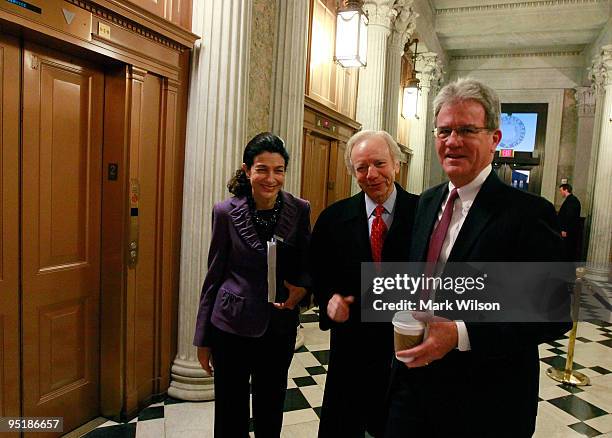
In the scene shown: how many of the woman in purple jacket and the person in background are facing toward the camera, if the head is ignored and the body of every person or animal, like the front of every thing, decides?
1

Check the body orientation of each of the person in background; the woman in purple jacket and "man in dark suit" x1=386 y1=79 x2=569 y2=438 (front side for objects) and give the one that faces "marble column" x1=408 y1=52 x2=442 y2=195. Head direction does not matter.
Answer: the person in background

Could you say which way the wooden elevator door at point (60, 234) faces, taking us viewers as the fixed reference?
facing the viewer and to the right of the viewer

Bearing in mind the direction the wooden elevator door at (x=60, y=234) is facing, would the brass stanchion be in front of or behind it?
in front

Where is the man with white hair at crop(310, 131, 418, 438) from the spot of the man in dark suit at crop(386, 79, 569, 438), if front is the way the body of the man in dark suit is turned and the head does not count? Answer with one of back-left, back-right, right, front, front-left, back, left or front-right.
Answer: right

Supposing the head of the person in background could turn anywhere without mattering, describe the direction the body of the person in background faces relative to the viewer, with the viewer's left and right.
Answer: facing to the left of the viewer

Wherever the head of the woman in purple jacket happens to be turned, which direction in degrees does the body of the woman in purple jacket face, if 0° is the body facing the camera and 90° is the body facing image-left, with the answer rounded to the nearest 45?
approximately 0°

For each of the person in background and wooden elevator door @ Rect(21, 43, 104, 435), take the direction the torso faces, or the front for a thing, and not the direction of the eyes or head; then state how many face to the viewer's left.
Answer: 1

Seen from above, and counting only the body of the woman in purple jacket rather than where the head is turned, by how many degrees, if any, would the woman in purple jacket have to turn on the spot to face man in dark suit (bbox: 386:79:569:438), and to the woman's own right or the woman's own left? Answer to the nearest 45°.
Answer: approximately 45° to the woman's own left

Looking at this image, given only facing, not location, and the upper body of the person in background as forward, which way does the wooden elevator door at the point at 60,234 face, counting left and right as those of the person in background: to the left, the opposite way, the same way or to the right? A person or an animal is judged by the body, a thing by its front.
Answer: the opposite way

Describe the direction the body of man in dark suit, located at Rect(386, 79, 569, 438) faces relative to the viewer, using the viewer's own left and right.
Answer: facing the viewer and to the left of the viewer

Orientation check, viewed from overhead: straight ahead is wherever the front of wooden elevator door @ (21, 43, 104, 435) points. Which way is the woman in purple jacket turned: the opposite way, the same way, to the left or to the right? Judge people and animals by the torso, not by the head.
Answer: to the right

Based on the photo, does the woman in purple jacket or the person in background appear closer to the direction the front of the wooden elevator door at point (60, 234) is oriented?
the woman in purple jacket

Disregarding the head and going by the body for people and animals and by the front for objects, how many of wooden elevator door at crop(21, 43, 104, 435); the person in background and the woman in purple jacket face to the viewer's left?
1
